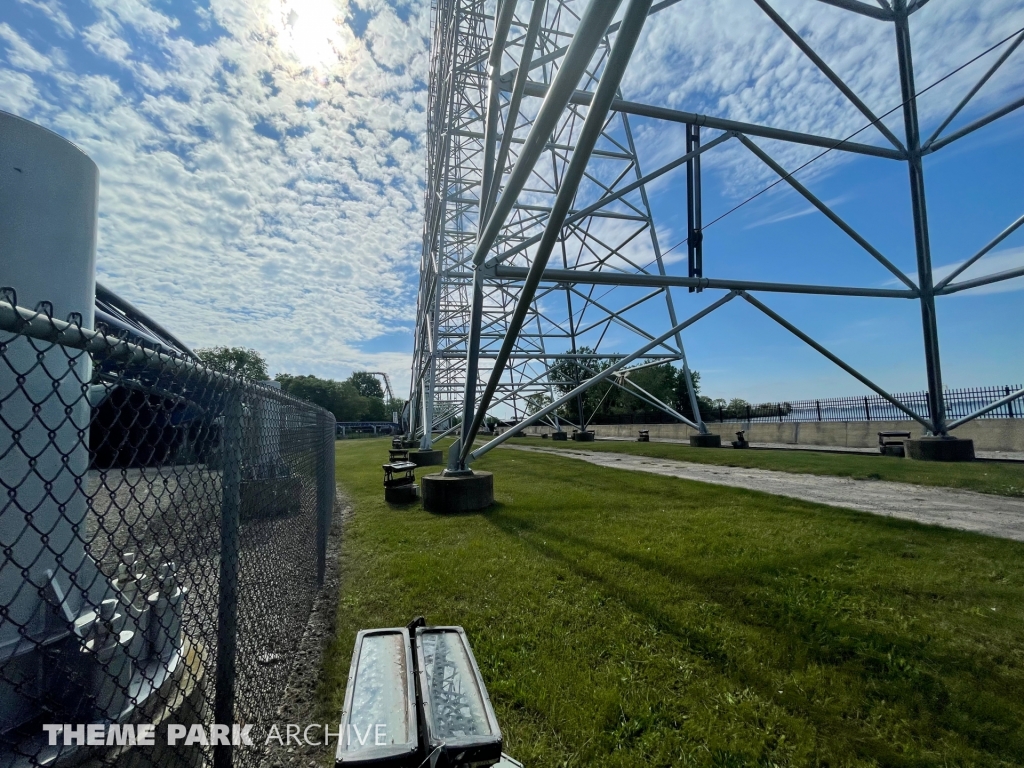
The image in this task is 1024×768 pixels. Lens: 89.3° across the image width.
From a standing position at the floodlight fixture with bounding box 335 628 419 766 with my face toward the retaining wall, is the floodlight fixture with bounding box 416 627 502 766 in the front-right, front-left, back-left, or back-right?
front-right

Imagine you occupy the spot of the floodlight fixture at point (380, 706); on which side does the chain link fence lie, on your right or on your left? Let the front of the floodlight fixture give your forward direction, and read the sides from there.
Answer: on your right

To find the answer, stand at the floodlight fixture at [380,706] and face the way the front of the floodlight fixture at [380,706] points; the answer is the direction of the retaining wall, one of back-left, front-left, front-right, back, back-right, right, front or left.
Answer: back-left

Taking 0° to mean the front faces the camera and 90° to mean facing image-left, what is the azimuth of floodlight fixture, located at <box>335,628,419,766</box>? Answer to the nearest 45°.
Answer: approximately 0°
